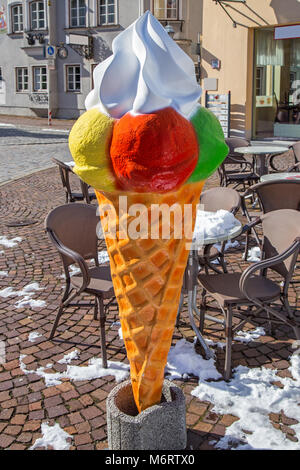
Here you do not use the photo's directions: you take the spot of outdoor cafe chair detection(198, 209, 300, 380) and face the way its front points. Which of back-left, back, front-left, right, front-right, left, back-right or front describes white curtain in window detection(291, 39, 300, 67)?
back-right

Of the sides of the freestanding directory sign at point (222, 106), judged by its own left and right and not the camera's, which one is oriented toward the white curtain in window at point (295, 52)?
left

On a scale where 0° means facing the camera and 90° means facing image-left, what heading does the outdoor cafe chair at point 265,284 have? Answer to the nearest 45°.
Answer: approximately 45°

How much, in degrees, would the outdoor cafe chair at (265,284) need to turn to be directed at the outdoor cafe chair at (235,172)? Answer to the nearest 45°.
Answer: approximately 135° to its right

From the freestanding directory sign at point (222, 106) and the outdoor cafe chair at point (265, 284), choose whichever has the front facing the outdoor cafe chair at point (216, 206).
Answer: the freestanding directory sign

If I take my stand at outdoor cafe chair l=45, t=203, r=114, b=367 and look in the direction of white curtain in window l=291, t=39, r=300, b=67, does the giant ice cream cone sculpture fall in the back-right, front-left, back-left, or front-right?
back-right

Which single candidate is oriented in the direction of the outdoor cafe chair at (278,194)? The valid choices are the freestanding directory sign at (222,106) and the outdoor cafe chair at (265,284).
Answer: the freestanding directory sign

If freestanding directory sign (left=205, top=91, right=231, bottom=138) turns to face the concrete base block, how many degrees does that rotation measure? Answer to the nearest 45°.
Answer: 0° — it already faces it

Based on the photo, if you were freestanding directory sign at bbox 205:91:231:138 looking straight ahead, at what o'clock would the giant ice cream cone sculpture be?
The giant ice cream cone sculpture is roughly at 12 o'clock from the freestanding directory sign.

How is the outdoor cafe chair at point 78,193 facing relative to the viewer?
to the viewer's right
